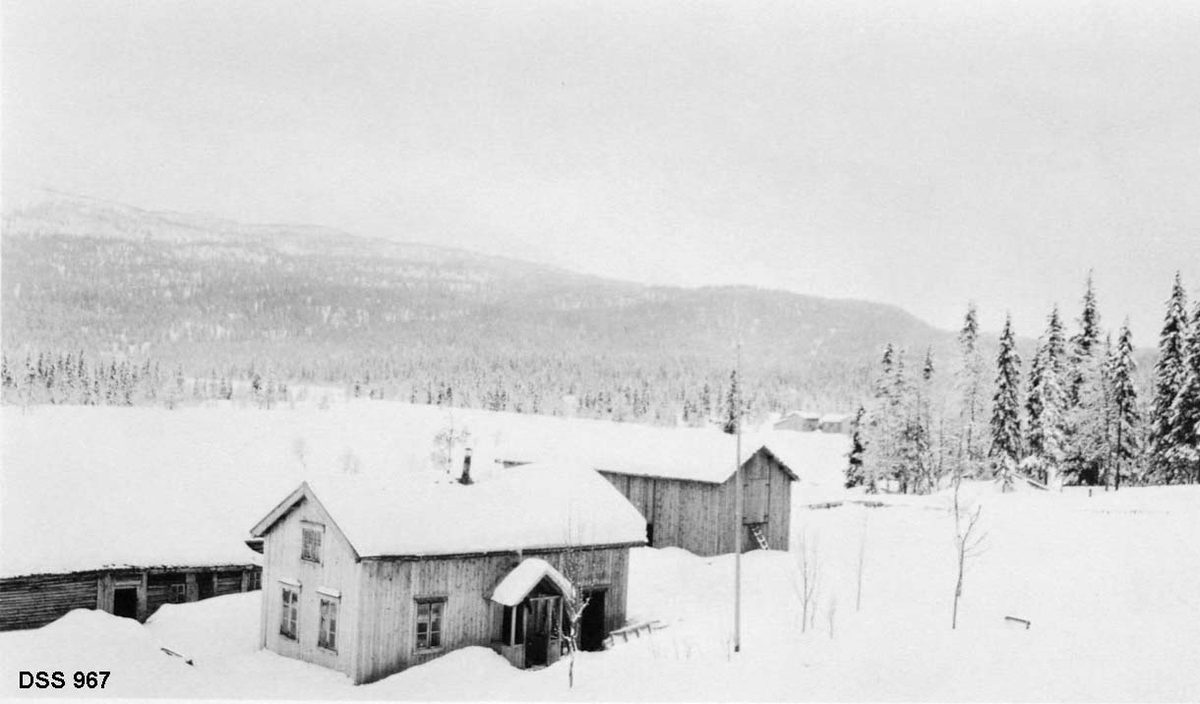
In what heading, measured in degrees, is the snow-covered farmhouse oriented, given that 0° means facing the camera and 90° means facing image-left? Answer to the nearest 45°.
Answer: approximately 315°

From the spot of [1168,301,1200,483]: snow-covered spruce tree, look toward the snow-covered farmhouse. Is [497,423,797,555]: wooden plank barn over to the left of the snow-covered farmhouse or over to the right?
right

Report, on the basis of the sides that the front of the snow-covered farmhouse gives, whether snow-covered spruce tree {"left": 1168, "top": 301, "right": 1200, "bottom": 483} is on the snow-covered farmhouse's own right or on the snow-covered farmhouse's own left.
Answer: on the snow-covered farmhouse's own left

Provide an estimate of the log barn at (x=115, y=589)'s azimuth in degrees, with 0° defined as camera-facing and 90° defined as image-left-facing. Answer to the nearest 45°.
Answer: approximately 315°
